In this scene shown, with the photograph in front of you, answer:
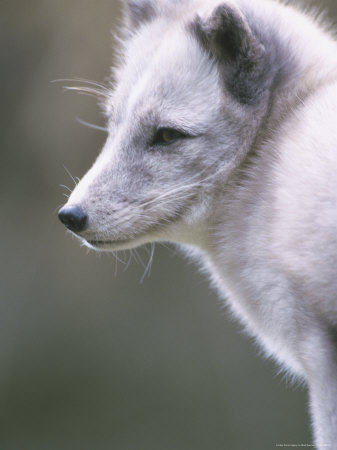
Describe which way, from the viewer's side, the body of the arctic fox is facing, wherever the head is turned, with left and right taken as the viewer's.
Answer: facing to the left of the viewer
